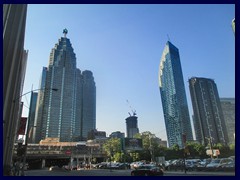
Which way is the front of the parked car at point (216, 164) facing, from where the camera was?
facing the viewer and to the left of the viewer
